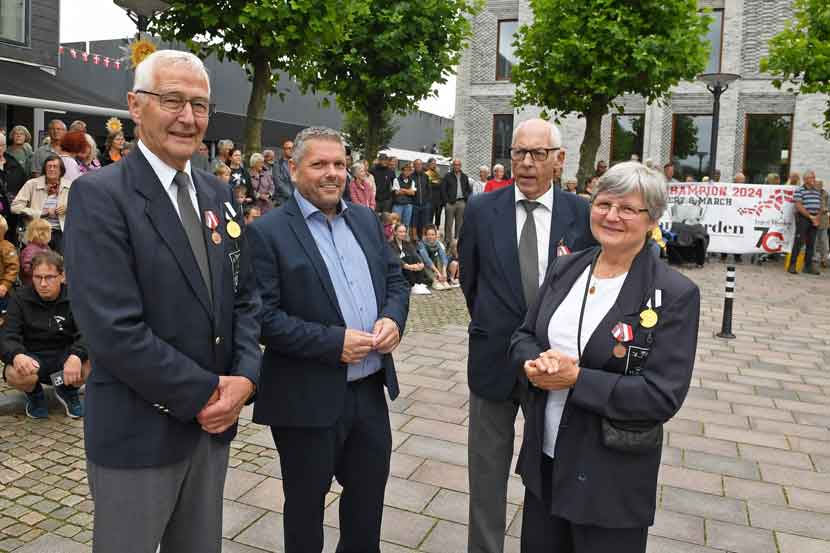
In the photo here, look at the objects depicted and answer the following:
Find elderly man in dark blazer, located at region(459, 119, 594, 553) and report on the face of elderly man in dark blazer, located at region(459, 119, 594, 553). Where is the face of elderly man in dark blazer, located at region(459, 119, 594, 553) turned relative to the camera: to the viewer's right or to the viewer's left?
to the viewer's left

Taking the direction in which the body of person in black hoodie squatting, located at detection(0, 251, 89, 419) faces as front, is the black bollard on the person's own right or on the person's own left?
on the person's own left

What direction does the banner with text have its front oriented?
toward the camera

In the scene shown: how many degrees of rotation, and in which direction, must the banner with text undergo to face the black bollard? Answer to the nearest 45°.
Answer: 0° — it already faces it

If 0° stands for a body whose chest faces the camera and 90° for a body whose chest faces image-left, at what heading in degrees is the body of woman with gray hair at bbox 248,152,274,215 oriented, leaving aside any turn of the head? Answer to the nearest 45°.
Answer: approximately 315°

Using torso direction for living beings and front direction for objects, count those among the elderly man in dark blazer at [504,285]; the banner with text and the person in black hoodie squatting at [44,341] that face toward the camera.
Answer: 3

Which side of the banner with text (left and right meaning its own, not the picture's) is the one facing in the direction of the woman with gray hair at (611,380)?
front

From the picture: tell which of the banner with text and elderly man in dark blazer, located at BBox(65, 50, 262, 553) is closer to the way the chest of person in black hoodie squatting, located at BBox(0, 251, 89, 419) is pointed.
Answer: the elderly man in dark blazer

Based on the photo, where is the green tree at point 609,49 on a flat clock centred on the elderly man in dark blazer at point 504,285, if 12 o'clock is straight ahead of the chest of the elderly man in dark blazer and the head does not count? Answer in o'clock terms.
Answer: The green tree is roughly at 6 o'clock from the elderly man in dark blazer.

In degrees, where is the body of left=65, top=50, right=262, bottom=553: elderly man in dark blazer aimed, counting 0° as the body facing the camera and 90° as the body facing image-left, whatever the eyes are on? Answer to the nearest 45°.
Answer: approximately 315°

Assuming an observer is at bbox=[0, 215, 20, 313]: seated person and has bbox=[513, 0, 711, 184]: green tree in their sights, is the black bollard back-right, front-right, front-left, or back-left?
front-right

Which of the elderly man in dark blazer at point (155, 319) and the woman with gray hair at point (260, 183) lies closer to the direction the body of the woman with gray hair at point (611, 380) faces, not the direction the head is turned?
the elderly man in dark blazer

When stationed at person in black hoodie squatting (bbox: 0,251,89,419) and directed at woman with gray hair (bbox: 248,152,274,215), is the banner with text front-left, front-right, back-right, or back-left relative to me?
front-right

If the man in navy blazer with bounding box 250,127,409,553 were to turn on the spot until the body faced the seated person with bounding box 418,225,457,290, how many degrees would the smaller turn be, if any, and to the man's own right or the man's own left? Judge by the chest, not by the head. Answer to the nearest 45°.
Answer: approximately 135° to the man's own left

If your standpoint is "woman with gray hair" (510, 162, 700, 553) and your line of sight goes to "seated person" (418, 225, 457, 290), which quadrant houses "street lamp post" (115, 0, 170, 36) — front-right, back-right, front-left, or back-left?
front-left

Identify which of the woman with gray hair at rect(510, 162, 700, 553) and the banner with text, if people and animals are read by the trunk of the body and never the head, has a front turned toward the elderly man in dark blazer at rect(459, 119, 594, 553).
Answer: the banner with text
